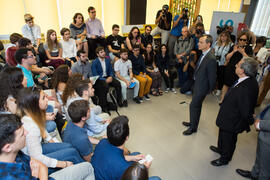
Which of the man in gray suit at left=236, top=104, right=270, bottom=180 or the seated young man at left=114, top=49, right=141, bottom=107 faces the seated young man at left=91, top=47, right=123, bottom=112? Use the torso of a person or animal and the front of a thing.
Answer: the man in gray suit

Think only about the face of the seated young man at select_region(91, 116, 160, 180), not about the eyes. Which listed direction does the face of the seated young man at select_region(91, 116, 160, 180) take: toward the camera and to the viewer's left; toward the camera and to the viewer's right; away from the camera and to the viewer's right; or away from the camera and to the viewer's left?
away from the camera and to the viewer's right

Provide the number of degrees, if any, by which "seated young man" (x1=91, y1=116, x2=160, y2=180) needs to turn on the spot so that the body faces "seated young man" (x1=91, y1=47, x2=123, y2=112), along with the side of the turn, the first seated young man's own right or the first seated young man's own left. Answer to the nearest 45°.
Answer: approximately 45° to the first seated young man's own left

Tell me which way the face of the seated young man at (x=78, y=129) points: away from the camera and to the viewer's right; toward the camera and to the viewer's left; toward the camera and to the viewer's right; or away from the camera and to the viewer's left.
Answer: away from the camera and to the viewer's right

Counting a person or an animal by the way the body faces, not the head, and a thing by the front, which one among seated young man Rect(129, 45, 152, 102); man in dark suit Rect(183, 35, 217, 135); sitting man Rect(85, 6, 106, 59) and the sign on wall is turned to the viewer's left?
the man in dark suit

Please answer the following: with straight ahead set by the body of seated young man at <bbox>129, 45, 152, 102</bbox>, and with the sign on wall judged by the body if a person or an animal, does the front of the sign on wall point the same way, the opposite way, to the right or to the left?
to the right

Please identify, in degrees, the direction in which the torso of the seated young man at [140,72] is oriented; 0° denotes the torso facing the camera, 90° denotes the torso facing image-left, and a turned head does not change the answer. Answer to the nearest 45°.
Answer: approximately 315°

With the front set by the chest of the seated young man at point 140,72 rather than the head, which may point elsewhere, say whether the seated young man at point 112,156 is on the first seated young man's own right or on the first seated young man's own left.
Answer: on the first seated young man's own right

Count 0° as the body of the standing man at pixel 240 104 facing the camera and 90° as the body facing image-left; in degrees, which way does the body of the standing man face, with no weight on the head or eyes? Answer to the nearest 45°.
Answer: approximately 90°

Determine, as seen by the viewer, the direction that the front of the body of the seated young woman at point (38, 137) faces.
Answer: to the viewer's right

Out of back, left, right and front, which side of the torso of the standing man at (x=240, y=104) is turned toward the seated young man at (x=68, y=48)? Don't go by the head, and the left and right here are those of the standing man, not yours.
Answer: front

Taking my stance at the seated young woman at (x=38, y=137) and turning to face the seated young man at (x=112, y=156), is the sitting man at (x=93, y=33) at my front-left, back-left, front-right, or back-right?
back-left

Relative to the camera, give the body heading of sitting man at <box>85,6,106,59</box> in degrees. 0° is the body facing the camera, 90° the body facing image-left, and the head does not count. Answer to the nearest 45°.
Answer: approximately 315°

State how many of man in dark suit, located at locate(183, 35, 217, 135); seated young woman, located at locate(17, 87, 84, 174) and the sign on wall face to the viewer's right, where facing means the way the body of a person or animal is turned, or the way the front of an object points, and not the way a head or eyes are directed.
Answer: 1

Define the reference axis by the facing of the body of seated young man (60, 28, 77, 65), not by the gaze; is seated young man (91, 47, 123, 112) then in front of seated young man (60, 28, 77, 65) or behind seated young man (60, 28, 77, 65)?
in front
